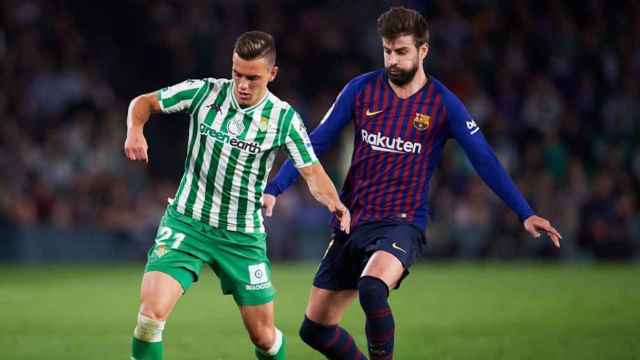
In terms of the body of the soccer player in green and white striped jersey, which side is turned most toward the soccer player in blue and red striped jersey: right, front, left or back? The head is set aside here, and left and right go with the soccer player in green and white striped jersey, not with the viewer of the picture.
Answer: left

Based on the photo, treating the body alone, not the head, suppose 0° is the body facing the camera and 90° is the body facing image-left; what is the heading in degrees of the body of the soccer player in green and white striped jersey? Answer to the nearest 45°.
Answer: approximately 0°
